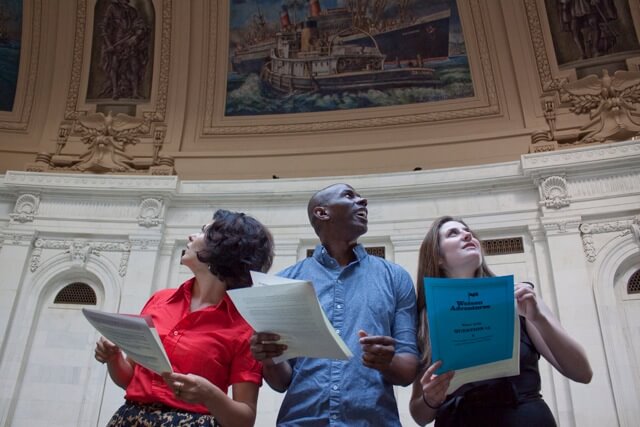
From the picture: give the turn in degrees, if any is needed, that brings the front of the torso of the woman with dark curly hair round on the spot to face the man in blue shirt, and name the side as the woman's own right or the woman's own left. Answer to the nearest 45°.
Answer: approximately 135° to the woman's own left

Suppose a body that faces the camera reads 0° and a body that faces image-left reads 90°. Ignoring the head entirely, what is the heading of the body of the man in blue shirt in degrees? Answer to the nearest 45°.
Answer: approximately 0°

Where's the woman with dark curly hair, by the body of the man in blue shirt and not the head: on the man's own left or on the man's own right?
on the man's own right

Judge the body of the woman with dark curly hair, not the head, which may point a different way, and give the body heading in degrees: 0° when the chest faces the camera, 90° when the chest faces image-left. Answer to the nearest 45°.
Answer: approximately 45°
